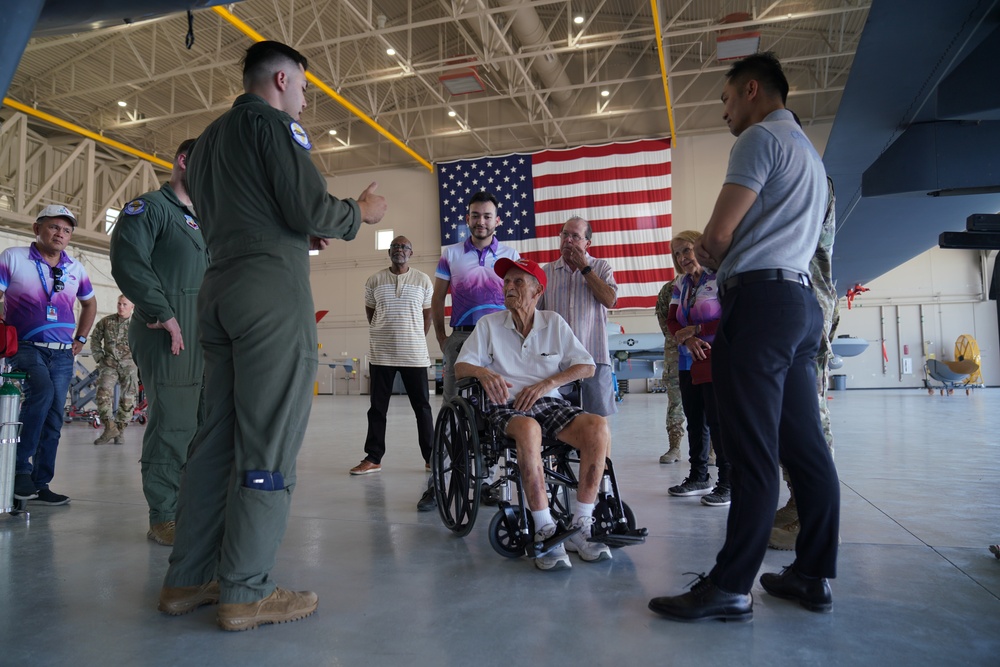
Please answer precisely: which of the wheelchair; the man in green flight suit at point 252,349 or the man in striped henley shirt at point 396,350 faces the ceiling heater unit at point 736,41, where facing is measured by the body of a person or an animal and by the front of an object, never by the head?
the man in green flight suit

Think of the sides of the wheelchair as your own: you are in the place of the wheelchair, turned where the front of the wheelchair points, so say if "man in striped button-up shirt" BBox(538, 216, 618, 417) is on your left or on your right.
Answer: on your left

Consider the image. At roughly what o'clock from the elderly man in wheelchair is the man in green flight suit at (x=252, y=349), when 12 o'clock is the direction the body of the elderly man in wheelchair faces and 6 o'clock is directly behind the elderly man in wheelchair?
The man in green flight suit is roughly at 3 o'clock from the elderly man in wheelchair.

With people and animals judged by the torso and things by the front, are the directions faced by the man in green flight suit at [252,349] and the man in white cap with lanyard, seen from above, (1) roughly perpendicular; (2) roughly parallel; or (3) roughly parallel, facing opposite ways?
roughly perpendicular

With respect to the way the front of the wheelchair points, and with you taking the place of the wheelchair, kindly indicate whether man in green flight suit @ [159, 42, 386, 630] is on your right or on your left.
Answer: on your right

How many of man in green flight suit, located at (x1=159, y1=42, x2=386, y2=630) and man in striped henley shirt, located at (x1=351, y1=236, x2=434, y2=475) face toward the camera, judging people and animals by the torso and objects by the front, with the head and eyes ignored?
1

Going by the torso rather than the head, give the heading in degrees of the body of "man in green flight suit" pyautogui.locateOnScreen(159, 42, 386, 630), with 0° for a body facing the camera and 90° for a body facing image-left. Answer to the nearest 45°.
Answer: approximately 225°

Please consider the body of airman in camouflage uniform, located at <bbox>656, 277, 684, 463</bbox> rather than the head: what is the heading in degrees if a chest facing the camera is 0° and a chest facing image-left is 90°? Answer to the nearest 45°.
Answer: approximately 45°

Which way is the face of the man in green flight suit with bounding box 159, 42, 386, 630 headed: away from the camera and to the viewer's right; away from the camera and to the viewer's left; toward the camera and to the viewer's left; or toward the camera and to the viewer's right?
away from the camera and to the viewer's right

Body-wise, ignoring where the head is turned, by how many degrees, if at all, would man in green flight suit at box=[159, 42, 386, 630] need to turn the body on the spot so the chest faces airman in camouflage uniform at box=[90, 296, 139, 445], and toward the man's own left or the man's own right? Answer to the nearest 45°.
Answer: approximately 45° to the man's own left

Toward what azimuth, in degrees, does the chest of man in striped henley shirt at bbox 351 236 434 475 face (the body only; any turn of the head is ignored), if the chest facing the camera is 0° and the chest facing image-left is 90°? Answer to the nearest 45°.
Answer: approximately 0°
